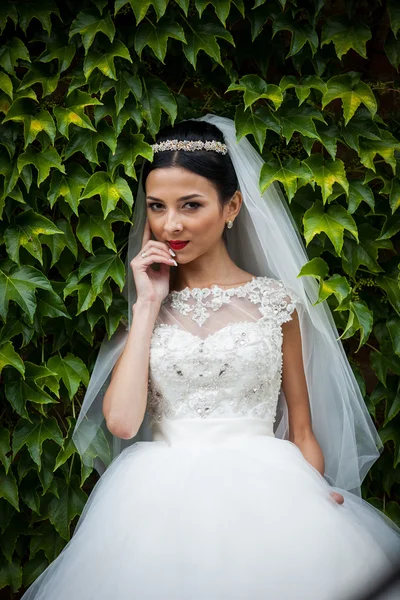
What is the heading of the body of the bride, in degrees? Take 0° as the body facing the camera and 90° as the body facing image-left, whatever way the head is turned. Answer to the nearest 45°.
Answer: approximately 0°
